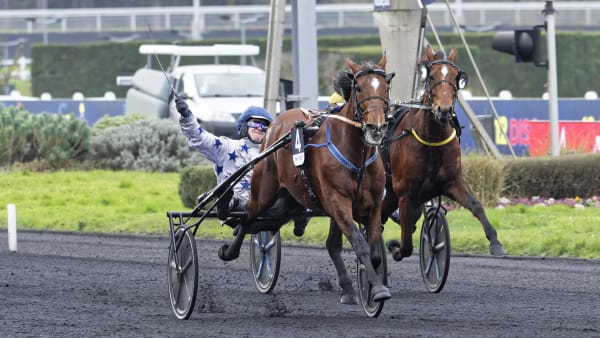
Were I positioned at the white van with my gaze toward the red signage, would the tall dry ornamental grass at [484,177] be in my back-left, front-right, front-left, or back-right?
front-right

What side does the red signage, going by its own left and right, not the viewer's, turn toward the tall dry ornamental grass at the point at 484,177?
front

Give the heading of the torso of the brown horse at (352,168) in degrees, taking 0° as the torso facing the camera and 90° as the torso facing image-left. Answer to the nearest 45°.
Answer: approximately 315°

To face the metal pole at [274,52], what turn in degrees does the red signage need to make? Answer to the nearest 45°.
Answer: approximately 45° to its right

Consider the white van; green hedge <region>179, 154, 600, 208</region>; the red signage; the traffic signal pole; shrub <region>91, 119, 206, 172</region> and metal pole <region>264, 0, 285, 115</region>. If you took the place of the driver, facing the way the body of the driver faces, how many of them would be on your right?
0

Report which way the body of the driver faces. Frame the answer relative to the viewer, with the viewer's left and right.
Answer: facing the viewer and to the right of the viewer

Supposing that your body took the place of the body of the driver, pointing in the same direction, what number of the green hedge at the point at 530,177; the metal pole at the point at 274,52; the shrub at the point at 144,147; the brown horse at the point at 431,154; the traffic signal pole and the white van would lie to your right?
0

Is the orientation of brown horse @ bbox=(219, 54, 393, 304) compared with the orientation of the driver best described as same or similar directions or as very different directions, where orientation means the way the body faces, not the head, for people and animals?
same or similar directions

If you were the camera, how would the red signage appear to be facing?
facing the viewer

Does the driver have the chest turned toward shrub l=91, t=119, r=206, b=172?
no

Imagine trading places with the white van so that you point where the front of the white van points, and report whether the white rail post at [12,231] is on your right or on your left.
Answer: on your right

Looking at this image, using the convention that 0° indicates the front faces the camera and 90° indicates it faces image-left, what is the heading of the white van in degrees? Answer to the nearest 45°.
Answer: approximately 315°

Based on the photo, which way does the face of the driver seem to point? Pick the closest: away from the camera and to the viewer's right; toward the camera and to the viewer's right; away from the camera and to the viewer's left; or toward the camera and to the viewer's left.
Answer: toward the camera and to the viewer's right

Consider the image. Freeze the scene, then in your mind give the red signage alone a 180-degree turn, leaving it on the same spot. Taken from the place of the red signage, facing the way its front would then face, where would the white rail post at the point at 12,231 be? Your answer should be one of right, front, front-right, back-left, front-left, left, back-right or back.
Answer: back-left

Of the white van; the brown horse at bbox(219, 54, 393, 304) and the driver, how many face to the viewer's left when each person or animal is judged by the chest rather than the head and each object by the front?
0

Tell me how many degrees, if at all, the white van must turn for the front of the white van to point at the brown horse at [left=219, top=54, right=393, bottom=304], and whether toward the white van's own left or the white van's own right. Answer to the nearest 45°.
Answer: approximately 45° to the white van's own right

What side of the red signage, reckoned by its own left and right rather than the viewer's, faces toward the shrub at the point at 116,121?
right
